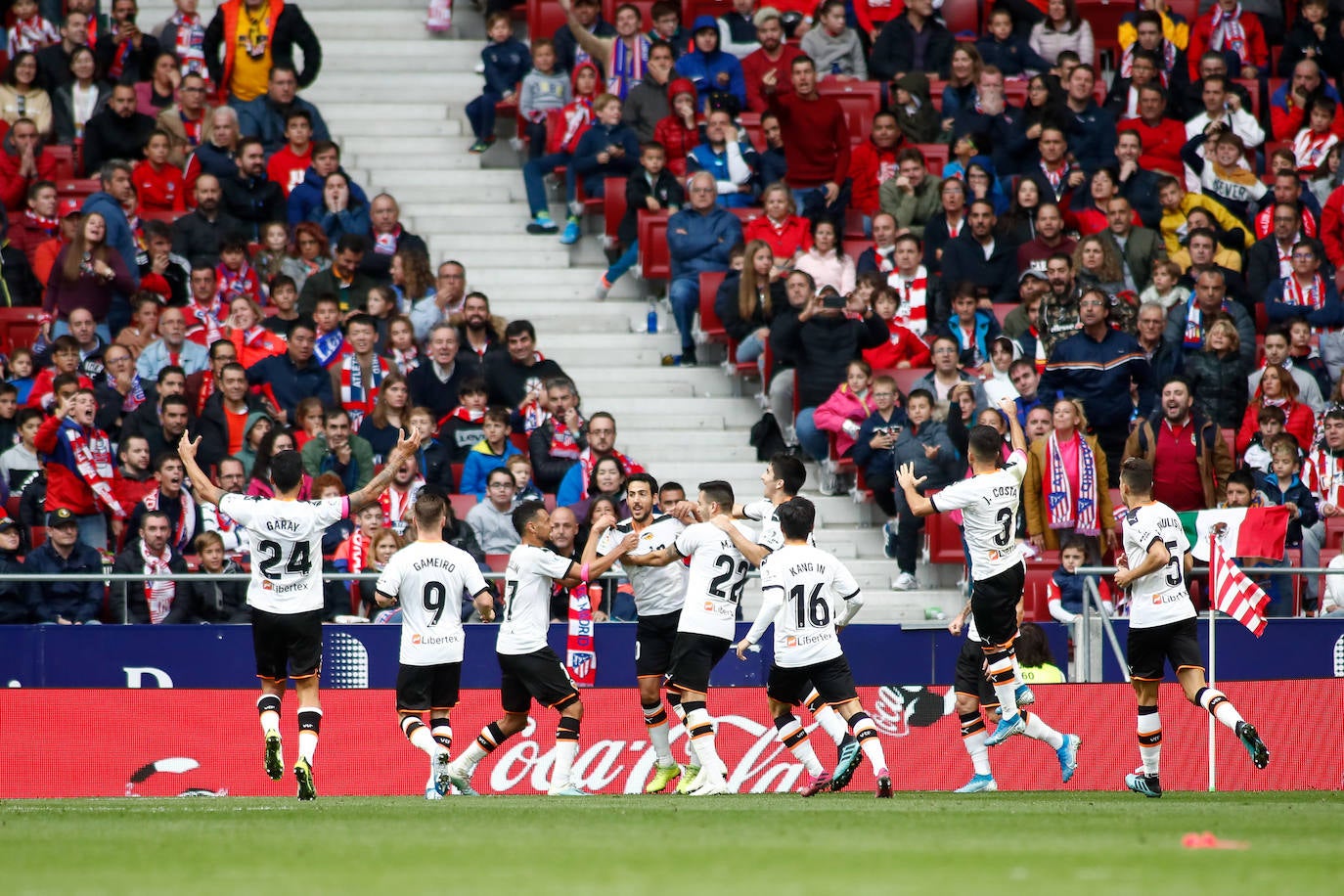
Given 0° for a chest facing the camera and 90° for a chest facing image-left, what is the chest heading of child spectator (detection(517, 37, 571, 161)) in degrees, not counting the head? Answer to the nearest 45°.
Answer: approximately 0°

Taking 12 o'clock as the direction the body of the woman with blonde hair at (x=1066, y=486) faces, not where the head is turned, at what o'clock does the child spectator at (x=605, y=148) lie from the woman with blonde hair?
The child spectator is roughly at 4 o'clock from the woman with blonde hair.

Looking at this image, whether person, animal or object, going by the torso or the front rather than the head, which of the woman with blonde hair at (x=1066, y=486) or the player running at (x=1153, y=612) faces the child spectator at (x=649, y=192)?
the player running

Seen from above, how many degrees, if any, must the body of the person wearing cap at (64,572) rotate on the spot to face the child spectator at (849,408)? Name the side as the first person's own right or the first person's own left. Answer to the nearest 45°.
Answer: approximately 90° to the first person's own left

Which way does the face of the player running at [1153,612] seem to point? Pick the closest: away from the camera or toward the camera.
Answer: away from the camera

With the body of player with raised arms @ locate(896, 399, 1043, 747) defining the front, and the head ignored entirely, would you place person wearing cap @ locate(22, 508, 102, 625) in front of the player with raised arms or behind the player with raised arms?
in front

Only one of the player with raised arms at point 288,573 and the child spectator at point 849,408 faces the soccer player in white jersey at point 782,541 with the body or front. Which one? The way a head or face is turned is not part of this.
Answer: the child spectator

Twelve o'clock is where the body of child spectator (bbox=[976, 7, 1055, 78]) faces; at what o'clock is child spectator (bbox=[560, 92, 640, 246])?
child spectator (bbox=[560, 92, 640, 246]) is roughly at 2 o'clock from child spectator (bbox=[976, 7, 1055, 78]).

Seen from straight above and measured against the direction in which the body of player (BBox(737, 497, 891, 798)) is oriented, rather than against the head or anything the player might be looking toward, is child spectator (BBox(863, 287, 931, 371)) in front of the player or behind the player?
in front

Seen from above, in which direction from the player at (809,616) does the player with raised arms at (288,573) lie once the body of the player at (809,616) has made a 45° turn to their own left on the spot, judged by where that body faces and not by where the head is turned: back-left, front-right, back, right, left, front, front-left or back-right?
front-left

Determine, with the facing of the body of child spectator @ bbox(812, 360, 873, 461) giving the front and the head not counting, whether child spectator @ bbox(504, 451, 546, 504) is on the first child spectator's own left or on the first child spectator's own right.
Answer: on the first child spectator's own right

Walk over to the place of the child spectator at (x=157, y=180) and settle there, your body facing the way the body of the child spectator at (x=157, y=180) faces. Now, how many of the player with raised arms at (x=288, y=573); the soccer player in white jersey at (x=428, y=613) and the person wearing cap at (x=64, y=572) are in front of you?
3

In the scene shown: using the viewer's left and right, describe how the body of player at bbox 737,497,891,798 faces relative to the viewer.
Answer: facing away from the viewer
